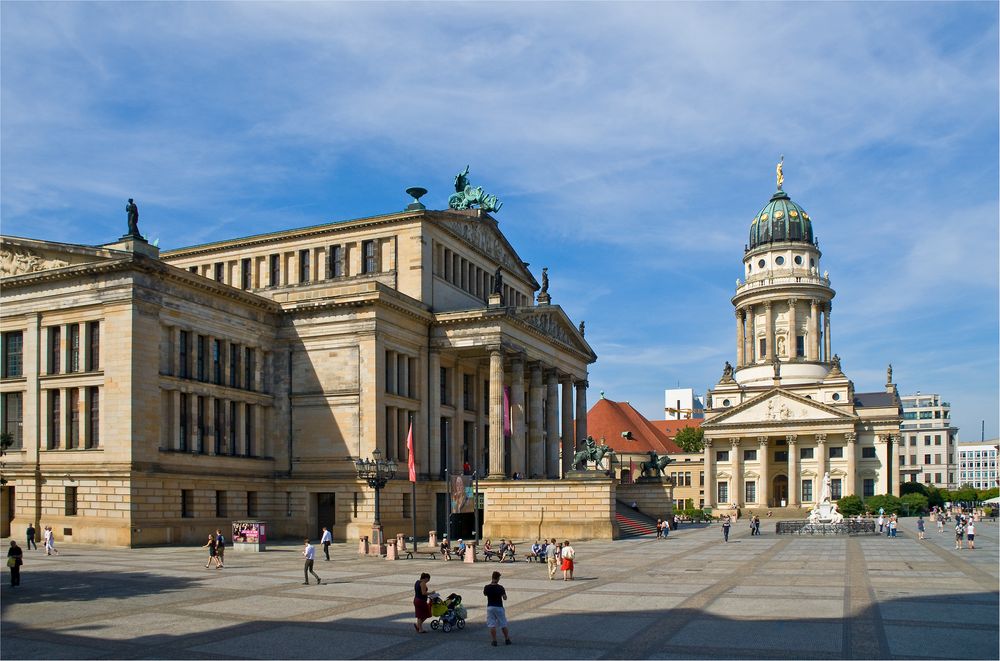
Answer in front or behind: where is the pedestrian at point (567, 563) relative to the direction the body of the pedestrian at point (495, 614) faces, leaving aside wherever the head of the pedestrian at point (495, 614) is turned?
in front

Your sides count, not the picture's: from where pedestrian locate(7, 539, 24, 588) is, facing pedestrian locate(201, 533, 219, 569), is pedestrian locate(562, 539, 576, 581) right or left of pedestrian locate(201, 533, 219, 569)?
right

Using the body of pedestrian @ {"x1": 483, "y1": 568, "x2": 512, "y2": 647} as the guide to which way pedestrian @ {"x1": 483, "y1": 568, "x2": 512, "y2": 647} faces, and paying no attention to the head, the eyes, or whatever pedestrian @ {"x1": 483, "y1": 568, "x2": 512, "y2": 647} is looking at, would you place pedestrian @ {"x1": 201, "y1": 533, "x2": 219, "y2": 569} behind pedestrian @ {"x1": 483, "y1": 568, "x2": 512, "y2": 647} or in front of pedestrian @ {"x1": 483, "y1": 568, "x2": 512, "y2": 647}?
in front

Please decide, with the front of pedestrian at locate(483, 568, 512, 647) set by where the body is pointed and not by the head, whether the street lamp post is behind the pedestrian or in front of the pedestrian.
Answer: in front

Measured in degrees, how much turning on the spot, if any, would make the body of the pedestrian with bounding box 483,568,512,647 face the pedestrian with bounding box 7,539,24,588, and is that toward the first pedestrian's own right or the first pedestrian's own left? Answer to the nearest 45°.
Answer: approximately 45° to the first pedestrian's own left

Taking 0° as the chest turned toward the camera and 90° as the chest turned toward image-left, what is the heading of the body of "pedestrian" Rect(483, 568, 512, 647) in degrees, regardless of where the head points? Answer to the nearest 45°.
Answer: approximately 180°
